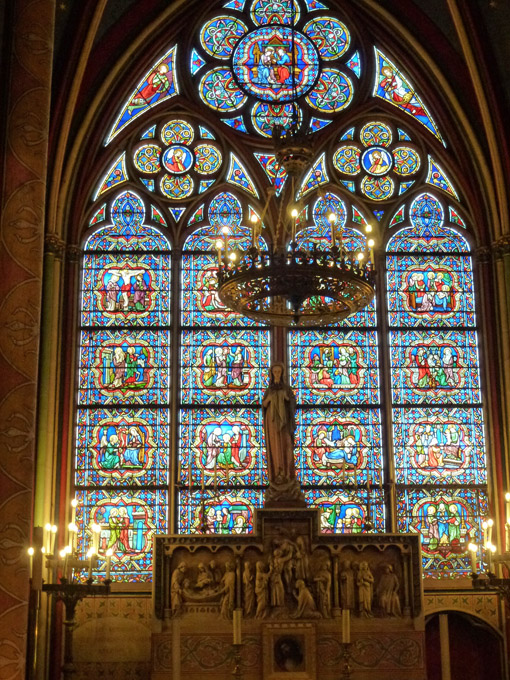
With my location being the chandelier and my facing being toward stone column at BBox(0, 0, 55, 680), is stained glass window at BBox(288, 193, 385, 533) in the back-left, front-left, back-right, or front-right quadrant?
back-right

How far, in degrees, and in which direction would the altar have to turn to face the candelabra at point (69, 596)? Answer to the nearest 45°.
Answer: approximately 45° to its right

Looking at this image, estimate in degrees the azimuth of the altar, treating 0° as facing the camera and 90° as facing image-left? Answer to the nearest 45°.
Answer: approximately 0°

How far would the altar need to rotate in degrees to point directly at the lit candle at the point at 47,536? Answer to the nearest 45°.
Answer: approximately 90° to its right

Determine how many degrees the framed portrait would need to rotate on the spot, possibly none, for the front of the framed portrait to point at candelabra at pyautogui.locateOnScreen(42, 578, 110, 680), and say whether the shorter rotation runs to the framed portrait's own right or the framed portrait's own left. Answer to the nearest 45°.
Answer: approximately 45° to the framed portrait's own right

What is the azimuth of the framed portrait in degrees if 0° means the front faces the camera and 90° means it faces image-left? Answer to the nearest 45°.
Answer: approximately 0°

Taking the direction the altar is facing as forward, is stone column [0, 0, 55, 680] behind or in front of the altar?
in front
